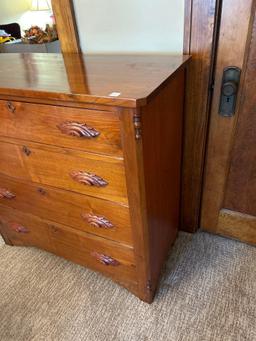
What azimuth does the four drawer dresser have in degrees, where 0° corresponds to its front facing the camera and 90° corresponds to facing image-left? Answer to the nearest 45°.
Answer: approximately 45°

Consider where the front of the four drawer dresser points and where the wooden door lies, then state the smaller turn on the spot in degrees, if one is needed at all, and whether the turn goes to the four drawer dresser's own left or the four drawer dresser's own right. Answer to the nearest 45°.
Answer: approximately 135° to the four drawer dresser's own left
